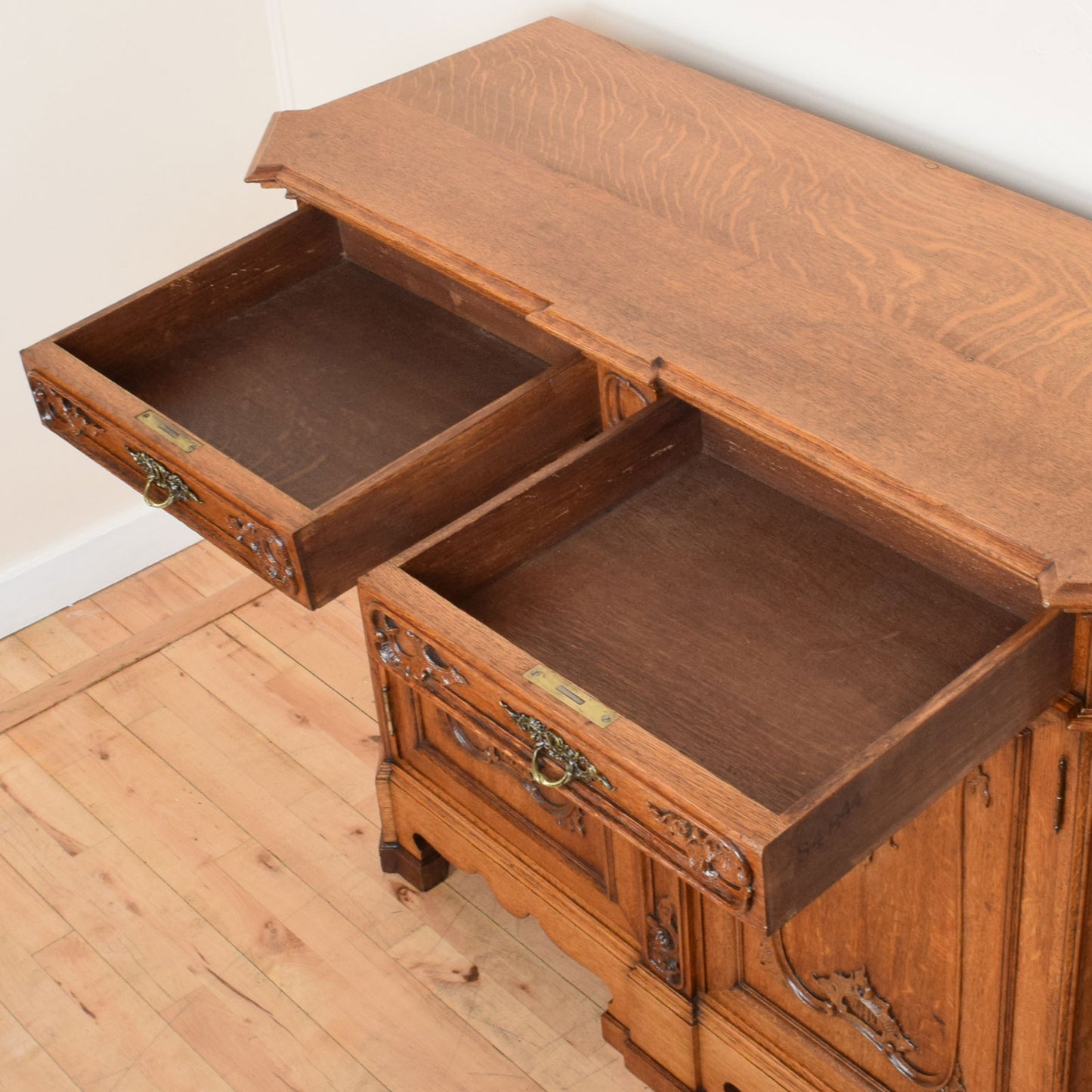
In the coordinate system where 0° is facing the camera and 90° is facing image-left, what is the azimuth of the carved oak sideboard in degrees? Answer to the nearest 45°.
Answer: approximately 45°
